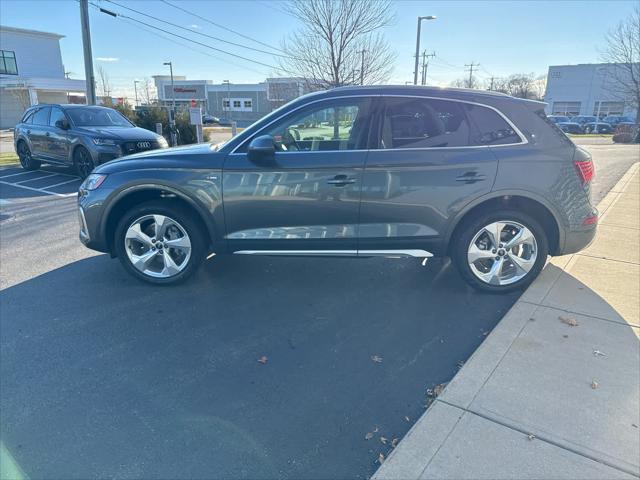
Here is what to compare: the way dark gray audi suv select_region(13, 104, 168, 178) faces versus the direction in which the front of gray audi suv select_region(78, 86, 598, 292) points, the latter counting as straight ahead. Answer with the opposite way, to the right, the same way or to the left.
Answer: the opposite way

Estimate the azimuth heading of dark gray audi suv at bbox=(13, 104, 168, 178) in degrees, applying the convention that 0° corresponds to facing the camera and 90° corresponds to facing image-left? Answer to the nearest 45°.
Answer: approximately 315°

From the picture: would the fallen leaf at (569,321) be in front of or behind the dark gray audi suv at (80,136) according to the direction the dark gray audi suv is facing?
in front

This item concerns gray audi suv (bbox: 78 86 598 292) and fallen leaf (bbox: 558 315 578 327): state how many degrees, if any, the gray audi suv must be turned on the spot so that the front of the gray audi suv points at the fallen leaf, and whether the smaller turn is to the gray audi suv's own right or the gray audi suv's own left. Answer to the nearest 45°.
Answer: approximately 135° to the gray audi suv's own left

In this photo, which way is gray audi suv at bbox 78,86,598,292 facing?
to the viewer's left

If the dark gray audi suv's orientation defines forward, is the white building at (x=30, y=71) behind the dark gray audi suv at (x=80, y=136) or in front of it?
behind

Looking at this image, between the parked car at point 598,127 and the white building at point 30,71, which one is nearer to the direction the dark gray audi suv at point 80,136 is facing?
the parked car

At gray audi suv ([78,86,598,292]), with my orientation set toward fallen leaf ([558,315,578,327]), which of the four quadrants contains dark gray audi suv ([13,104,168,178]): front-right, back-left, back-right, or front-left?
back-left

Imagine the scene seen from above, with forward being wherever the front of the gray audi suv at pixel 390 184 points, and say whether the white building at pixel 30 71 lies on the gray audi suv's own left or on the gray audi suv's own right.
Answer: on the gray audi suv's own right

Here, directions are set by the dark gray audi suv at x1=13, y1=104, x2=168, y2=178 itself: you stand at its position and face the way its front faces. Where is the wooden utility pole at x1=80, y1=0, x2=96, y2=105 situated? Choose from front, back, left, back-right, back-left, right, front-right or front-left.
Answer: back-left

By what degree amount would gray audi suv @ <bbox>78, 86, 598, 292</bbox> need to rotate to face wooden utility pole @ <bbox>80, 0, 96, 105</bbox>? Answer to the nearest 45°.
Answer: approximately 45° to its right

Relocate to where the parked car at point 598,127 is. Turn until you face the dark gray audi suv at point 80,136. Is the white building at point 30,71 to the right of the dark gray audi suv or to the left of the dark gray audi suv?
right
